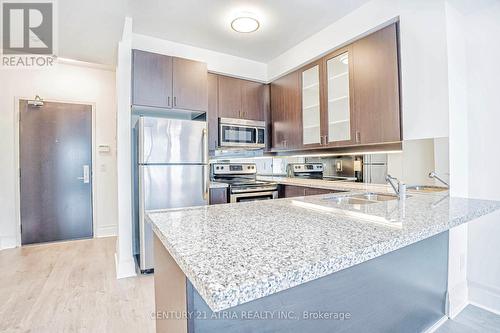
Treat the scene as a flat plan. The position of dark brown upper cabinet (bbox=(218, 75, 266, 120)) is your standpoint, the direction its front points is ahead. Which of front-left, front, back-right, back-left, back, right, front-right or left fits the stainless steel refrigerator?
right

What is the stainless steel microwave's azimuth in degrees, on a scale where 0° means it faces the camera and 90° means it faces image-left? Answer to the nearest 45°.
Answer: approximately 315°

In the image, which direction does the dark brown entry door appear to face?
toward the camera

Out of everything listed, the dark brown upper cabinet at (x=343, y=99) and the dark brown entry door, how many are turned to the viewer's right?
0

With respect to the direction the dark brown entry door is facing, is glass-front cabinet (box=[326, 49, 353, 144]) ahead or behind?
ahead

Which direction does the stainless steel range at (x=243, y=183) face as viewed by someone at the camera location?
facing the viewer and to the right of the viewer
